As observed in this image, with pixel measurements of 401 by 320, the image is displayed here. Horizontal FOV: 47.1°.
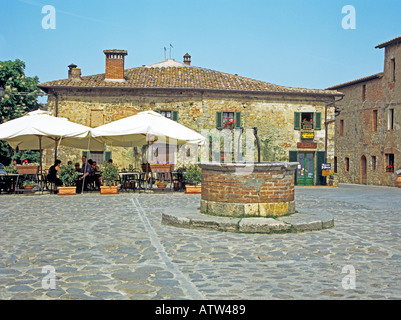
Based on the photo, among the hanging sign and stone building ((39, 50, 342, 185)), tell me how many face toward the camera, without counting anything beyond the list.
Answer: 2

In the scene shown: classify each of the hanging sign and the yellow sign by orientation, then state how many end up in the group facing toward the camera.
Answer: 2

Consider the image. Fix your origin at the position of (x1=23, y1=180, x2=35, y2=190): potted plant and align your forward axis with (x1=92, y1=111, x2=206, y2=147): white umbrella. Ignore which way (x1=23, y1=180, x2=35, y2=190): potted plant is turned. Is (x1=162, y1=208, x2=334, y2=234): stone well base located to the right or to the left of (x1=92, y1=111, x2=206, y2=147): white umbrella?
right

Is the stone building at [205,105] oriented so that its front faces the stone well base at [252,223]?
yes

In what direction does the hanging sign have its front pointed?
toward the camera

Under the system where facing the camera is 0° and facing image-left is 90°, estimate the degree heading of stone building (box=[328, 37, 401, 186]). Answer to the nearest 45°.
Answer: approximately 45°

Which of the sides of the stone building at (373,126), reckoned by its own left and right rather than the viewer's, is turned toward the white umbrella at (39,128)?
front

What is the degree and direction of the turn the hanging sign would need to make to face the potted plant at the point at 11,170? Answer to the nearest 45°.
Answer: approximately 45° to its right

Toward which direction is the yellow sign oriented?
toward the camera

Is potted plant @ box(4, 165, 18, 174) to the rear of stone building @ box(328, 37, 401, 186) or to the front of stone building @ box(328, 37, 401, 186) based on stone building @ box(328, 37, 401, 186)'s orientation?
to the front

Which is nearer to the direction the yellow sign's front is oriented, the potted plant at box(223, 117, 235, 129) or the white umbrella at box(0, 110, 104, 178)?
the white umbrella

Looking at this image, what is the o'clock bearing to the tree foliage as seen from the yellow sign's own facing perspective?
The tree foliage is roughly at 3 o'clock from the yellow sign.

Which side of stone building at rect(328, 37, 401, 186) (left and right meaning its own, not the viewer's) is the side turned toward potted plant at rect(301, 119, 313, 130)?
front
